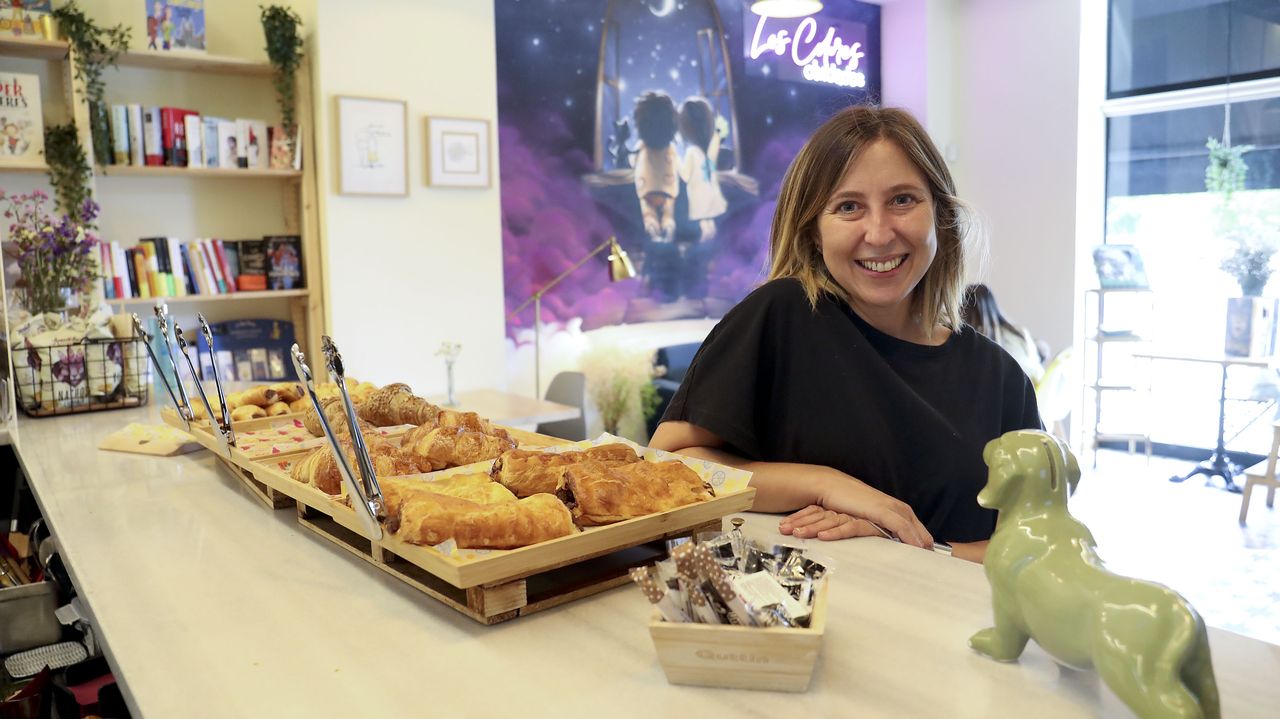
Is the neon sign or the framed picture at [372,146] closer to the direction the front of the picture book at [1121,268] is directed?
the framed picture

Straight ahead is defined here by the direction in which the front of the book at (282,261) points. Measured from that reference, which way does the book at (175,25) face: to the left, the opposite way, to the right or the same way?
the same way

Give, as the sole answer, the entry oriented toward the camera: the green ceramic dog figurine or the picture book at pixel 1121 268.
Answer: the picture book

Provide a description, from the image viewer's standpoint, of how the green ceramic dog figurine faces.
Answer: facing away from the viewer and to the left of the viewer

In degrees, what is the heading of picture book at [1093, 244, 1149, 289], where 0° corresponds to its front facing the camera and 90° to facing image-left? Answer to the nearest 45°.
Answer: approximately 0°

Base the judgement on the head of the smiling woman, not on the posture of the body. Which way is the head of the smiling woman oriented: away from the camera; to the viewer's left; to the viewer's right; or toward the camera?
toward the camera

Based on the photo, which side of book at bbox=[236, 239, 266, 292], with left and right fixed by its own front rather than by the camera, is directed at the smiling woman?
front

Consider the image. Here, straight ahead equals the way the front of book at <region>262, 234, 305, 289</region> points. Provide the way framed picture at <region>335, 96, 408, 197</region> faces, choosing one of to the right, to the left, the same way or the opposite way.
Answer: the same way

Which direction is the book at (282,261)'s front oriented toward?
toward the camera

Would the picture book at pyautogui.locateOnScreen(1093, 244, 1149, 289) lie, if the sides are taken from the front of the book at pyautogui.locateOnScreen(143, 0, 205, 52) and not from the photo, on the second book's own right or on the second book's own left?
on the second book's own left

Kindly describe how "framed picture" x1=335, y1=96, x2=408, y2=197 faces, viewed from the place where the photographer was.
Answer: facing the viewer
